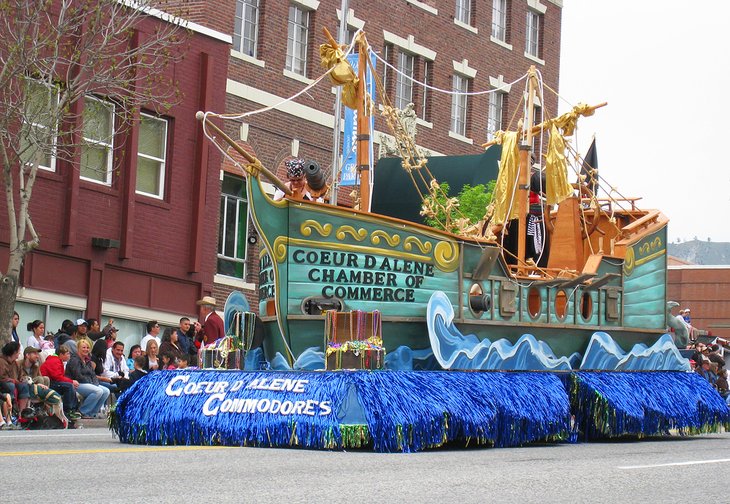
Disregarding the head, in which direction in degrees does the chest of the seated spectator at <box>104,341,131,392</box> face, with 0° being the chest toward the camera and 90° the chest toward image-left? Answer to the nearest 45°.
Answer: approximately 315°

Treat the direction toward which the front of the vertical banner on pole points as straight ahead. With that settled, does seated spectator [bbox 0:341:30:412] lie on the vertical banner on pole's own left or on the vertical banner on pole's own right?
on the vertical banner on pole's own right

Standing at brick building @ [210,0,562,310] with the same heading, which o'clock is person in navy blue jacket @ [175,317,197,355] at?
The person in navy blue jacket is roughly at 2 o'clock from the brick building.

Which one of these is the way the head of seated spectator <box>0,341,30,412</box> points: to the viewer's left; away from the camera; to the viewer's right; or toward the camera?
to the viewer's right

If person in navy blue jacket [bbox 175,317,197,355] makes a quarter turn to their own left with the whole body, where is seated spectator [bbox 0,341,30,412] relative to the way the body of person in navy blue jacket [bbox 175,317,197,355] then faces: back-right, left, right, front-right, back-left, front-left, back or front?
back

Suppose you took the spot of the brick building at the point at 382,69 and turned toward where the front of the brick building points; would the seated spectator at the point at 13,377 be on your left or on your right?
on your right

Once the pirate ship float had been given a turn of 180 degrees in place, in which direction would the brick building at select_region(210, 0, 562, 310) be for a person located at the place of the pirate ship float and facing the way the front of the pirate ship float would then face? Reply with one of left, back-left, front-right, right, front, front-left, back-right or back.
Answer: front-left

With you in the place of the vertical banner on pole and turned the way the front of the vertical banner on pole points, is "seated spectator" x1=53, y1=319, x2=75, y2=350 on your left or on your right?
on your right

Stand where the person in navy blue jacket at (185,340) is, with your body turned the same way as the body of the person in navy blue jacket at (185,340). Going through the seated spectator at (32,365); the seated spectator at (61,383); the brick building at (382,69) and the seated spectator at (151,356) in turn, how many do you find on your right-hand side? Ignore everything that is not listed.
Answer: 3

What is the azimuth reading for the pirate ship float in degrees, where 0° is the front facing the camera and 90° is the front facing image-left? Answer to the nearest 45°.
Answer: approximately 45°

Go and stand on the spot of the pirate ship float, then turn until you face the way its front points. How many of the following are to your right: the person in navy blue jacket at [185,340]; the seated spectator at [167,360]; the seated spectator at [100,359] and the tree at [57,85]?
4

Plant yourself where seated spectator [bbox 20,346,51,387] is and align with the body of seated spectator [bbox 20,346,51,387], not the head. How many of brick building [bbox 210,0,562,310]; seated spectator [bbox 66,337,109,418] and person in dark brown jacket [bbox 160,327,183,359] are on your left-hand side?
3

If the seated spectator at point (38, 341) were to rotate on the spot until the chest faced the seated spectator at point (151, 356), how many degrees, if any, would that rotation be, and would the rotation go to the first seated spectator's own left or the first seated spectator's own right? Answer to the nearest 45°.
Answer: approximately 45° to the first seated spectator's own left

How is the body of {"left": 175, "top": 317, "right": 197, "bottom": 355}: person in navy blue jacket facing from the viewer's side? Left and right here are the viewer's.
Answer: facing the viewer and to the right of the viewer
